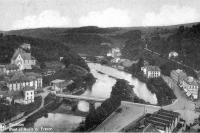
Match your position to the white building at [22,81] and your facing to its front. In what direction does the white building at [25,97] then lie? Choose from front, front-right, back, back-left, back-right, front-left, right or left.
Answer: front

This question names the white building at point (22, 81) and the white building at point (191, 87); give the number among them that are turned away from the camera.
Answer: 0

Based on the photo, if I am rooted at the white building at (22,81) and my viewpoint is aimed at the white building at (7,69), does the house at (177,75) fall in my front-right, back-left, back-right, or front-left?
back-right

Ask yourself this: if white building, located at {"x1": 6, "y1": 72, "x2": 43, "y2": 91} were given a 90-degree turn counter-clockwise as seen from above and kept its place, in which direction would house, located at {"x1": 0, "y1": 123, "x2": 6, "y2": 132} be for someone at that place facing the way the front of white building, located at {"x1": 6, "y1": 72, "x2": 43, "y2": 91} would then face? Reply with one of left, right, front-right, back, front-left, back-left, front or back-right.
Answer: right

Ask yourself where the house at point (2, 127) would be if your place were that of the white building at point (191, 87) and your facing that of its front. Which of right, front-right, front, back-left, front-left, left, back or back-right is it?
front

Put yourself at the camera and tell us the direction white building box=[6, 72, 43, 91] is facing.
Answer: facing the viewer

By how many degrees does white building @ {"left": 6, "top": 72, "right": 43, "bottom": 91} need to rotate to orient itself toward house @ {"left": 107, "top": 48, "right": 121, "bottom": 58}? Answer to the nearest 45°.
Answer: approximately 135° to its left

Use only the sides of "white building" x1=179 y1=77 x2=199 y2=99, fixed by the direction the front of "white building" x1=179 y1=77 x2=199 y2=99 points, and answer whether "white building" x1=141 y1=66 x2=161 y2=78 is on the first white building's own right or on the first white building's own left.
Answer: on the first white building's own right

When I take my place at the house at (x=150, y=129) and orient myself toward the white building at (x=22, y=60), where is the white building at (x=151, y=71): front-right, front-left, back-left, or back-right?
front-right

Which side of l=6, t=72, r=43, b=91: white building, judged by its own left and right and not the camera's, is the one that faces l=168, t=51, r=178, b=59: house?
left

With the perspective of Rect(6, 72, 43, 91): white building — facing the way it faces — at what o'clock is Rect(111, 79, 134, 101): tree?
The tree is roughly at 10 o'clock from the white building.

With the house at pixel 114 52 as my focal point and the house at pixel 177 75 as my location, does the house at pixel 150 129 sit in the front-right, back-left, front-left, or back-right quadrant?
back-left

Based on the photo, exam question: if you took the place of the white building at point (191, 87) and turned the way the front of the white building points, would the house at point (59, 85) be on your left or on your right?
on your right

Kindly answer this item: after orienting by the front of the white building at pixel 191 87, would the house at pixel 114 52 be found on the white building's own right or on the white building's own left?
on the white building's own right

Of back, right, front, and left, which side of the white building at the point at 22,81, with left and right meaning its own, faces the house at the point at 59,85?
left
